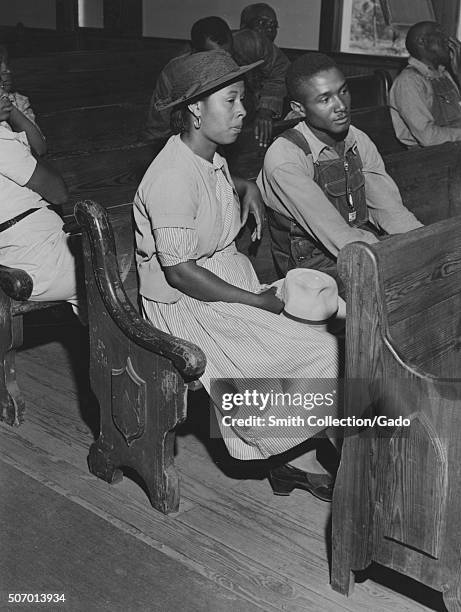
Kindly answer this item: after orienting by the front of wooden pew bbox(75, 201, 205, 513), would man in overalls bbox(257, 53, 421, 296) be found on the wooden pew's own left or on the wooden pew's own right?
on the wooden pew's own left

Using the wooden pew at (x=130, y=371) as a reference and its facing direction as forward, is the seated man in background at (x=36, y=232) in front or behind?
behind

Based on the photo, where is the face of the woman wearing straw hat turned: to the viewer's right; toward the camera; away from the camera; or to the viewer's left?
to the viewer's right

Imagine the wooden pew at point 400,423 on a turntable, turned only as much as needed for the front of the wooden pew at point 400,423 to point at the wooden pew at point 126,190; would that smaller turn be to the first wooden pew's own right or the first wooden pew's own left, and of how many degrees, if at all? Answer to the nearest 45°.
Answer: approximately 180°

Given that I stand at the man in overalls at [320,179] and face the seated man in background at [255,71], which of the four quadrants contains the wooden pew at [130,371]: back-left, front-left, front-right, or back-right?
back-left

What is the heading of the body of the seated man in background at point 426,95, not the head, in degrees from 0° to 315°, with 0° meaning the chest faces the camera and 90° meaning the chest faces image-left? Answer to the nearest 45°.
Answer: approximately 315°

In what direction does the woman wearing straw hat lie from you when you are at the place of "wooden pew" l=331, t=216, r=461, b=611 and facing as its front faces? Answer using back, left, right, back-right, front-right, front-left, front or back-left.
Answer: back

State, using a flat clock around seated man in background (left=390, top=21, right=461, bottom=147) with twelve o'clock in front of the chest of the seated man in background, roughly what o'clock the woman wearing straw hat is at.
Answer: The woman wearing straw hat is roughly at 2 o'clock from the seated man in background.
